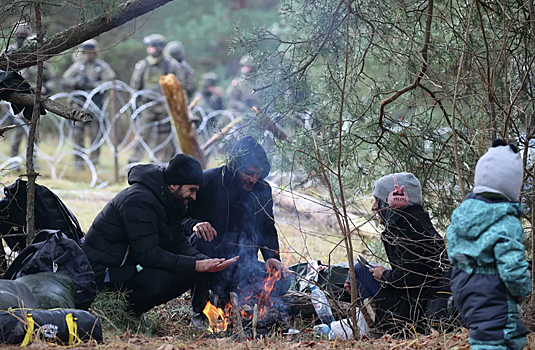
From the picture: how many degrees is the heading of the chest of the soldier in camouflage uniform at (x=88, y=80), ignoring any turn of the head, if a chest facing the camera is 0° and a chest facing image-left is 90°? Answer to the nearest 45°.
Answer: approximately 0°

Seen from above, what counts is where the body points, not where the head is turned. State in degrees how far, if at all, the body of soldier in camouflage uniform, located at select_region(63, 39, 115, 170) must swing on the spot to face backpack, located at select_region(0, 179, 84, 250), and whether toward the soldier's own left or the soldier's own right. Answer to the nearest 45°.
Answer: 0° — they already face it

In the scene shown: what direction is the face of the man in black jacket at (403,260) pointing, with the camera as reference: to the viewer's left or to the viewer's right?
to the viewer's left

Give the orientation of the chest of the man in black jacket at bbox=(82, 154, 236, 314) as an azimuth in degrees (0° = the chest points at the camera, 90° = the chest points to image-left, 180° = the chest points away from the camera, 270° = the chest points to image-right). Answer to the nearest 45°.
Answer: approximately 270°

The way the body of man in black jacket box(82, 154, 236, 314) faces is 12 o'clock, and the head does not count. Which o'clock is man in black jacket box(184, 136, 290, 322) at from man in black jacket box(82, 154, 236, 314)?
man in black jacket box(184, 136, 290, 322) is roughly at 11 o'clock from man in black jacket box(82, 154, 236, 314).

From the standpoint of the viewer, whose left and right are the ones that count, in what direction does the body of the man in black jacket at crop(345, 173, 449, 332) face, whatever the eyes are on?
facing to the left of the viewer

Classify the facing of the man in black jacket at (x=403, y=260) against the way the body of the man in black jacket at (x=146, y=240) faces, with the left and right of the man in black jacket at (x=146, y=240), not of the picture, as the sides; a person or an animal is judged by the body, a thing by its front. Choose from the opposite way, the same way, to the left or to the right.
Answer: the opposite way

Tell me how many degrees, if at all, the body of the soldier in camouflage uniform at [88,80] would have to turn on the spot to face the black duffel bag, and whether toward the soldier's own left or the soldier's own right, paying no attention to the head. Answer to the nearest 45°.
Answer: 0° — they already face it

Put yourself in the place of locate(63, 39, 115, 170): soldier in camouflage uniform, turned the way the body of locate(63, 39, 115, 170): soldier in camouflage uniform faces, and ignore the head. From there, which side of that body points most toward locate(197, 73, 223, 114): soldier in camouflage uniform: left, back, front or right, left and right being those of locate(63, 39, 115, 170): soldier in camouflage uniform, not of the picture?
left

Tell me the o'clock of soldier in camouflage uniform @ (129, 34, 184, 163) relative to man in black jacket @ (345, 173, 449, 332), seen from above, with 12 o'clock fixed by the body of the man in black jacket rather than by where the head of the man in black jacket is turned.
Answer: The soldier in camouflage uniform is roughly at 2 o'clock from the man in black jacket.

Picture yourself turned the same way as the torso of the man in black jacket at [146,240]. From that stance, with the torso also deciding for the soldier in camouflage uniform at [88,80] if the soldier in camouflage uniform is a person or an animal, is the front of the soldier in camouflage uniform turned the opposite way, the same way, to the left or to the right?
to the right

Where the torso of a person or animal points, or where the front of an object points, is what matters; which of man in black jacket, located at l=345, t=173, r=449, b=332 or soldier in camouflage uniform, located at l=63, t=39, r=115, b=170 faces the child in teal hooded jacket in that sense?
the soldier in camouflage uniform
